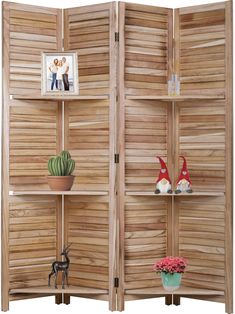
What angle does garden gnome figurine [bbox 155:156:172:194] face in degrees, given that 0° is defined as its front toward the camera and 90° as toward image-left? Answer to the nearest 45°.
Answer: approximately 0°

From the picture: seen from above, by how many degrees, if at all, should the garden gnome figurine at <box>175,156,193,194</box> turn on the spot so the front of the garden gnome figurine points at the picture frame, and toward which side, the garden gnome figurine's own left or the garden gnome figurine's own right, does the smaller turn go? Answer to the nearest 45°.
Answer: approximately 90° to the garden gnome figurine's own right

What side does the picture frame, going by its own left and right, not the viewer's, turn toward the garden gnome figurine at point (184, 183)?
left

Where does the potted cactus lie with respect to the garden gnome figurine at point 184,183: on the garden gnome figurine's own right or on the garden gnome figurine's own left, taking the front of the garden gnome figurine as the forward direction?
on the garden gnome figurine's own right

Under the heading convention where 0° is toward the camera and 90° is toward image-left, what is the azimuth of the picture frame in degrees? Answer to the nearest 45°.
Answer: approximately 0°
